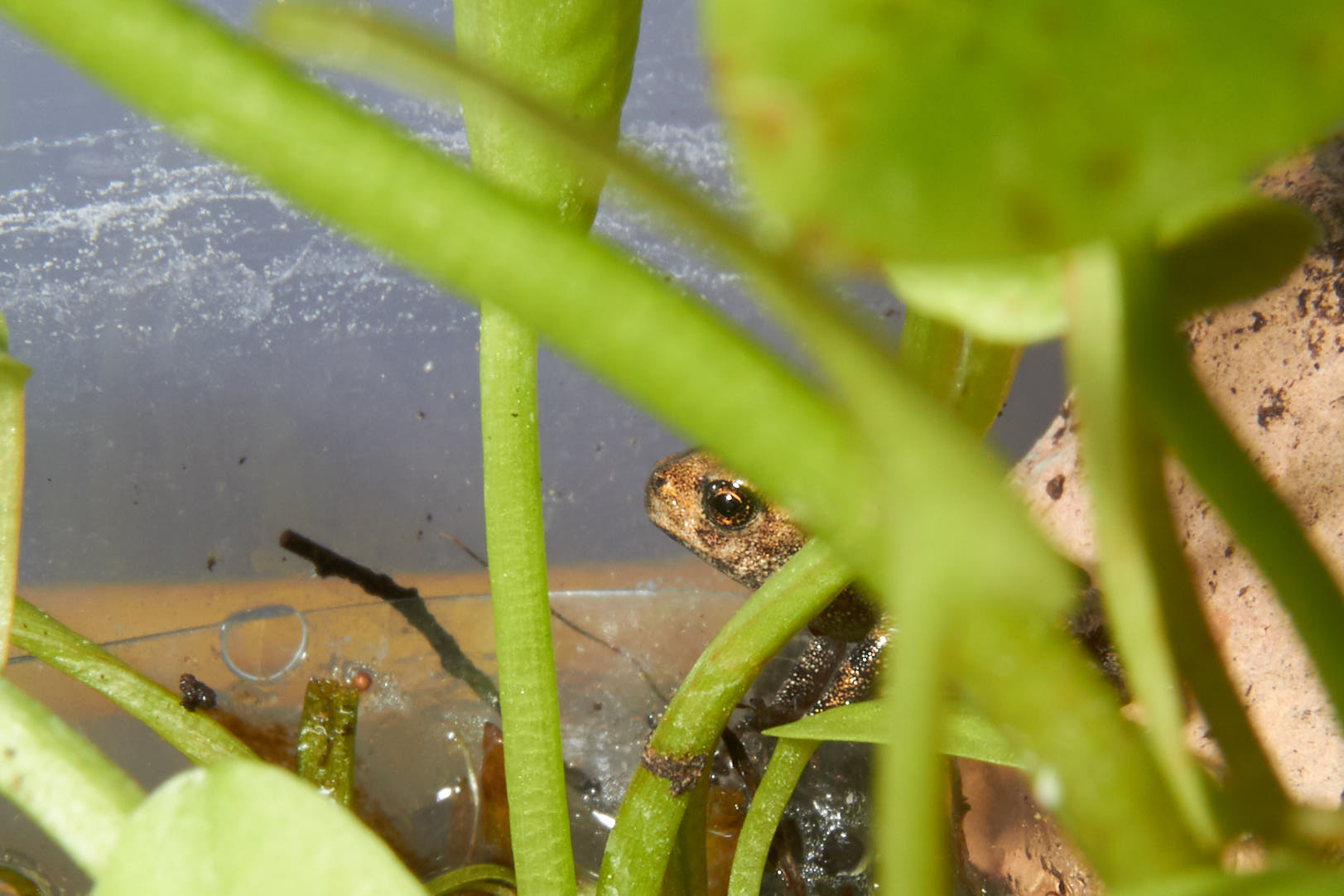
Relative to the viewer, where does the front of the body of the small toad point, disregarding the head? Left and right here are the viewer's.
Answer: facing to the left of the viewer

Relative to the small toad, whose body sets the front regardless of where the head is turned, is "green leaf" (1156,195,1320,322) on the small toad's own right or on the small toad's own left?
on the small toad's own left

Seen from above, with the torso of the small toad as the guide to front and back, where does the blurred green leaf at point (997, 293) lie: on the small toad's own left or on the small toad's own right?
on the small toad's own left

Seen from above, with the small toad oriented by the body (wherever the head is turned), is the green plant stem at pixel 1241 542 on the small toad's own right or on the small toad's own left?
on the small toad's own left

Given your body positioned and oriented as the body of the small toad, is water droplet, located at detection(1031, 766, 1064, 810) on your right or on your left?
on your left
